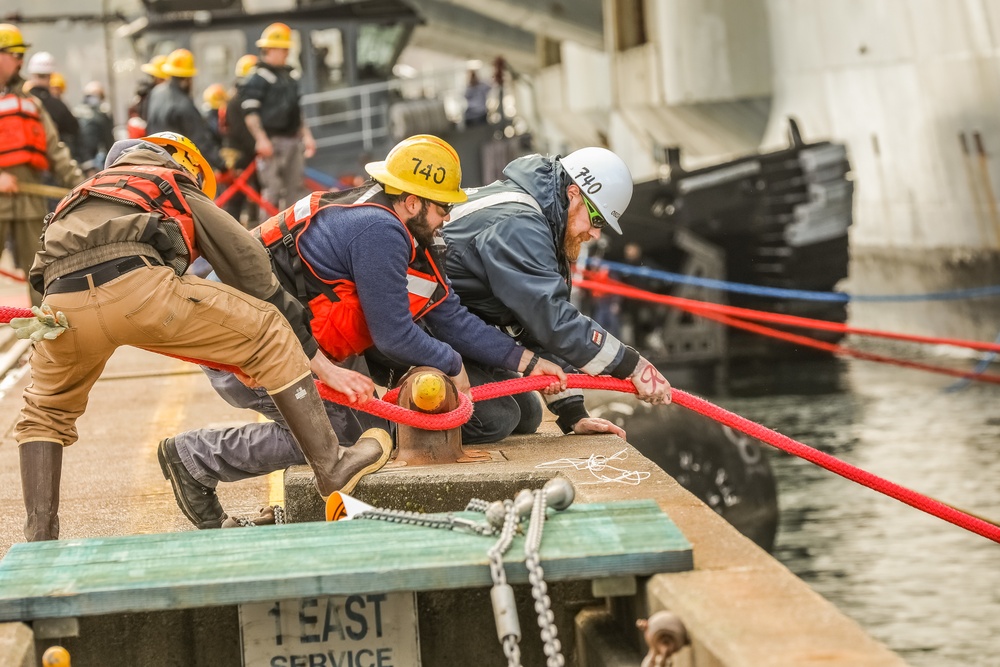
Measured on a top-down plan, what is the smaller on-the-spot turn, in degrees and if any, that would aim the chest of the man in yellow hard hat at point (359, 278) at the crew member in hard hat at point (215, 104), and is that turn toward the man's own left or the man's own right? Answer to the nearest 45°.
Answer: approximately 90° to the man's own left

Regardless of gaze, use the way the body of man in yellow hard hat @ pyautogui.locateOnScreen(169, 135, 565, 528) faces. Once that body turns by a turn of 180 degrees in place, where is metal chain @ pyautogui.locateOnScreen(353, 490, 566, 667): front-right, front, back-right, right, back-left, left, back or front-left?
left

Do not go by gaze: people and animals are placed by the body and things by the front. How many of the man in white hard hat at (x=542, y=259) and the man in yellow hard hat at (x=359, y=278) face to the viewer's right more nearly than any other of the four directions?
2

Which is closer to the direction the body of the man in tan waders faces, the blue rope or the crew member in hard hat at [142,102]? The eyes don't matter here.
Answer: the blue rope

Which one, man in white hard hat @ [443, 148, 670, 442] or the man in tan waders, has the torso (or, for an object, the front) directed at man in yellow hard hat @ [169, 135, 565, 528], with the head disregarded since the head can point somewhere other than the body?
the man in tan waders

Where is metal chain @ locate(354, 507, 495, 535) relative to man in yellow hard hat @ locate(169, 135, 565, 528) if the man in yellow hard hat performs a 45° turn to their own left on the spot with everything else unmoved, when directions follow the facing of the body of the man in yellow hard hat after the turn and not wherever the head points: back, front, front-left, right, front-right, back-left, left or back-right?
back-right

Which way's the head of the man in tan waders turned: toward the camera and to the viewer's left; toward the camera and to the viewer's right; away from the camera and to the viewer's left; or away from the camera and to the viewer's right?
away from the camera and to the viewer's right

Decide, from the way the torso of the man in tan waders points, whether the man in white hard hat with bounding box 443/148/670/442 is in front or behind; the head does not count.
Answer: in front

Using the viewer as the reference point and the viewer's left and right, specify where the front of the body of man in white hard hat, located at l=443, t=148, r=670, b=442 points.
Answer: facing to the right of the viewer

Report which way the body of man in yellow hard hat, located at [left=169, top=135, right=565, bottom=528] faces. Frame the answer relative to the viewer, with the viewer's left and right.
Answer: facing to the right of the viewer

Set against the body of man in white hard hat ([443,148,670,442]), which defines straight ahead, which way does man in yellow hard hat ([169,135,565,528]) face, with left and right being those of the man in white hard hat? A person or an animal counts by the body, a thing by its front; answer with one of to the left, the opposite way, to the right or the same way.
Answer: the same way

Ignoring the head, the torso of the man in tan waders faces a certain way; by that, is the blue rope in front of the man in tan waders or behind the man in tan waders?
in front

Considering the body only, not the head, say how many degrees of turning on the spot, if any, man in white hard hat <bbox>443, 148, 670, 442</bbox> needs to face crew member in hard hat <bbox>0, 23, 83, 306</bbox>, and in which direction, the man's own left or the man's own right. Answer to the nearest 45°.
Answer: approximately 135° to the man's own left

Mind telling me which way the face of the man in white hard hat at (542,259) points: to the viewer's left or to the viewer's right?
to the viewer's right

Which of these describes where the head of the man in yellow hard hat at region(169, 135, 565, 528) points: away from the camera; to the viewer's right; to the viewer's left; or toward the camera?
to the viewer's right

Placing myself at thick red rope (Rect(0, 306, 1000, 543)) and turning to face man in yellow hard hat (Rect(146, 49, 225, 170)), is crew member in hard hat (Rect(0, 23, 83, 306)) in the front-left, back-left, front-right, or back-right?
front-left

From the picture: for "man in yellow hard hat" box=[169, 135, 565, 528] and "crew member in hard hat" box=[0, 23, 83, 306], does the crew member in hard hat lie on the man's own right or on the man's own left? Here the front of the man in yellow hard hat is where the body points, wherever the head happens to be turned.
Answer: on the man's own left

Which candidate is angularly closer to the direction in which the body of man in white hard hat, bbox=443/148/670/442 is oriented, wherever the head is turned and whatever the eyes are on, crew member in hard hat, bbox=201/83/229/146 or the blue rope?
the blue rope
